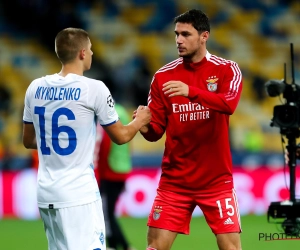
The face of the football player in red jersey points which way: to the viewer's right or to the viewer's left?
to the viewer's left

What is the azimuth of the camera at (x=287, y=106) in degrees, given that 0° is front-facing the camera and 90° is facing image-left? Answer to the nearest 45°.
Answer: approximately 45°

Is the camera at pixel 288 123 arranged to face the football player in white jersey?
yes

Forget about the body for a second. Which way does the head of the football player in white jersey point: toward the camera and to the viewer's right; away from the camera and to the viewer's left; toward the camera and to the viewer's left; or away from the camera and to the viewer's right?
away from the camera and to the viewer's right

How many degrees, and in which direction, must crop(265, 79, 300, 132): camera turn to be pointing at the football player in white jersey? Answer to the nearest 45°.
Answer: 0° — it already faces them
